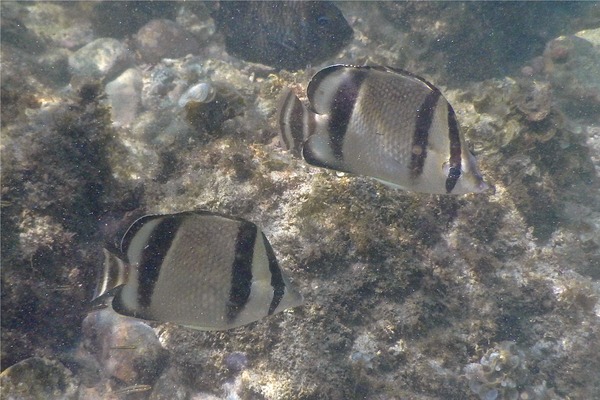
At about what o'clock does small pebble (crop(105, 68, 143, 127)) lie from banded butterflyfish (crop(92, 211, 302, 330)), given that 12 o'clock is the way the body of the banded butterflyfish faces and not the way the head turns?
The small pebble is roughly at 9 o'clock from the banded butterflyfish.

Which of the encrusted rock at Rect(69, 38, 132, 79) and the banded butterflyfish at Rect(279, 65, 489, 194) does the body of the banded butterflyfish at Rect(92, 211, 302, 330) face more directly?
the banded butterflyfish

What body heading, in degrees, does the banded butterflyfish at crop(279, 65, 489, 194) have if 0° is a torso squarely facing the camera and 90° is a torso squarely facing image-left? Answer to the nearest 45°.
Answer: approximately 270°

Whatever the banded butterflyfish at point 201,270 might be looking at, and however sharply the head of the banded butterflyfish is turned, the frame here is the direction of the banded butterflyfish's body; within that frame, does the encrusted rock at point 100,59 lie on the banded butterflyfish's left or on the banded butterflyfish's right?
on the banded butterflyfish's left

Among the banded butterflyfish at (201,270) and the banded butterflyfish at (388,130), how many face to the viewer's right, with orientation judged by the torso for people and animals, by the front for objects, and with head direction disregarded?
2

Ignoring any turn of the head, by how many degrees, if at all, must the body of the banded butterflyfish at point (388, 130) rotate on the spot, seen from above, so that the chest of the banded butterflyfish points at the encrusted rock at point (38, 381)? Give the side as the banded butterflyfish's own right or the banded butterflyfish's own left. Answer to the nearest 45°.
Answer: approximately 180°

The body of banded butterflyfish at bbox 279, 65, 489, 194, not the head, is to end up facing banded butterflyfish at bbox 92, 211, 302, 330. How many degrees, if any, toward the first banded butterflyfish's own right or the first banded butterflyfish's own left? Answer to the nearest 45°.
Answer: approximately 135° to the first banded butterflyfish's own right

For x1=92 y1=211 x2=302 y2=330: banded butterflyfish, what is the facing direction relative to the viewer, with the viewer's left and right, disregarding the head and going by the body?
facing to the right of the viewer

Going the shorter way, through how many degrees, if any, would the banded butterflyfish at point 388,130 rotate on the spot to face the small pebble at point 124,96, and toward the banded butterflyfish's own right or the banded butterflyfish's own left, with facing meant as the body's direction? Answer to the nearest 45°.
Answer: approximately 135° to the banded butterflyfish's own left
